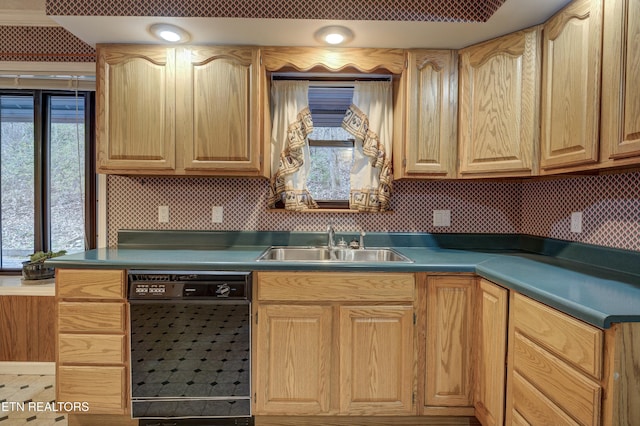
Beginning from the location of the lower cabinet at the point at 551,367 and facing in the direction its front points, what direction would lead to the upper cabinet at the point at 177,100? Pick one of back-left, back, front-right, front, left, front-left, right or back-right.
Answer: front-right

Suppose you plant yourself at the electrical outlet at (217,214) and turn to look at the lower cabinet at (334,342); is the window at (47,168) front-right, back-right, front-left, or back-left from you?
back-right

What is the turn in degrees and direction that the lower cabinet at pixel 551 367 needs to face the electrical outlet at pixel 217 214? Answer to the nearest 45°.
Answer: approximately 45° to its right

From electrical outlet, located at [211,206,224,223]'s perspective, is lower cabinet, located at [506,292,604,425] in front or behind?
in front

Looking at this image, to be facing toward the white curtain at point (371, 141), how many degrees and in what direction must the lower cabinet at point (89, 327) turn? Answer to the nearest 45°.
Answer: approximately 90° to its left

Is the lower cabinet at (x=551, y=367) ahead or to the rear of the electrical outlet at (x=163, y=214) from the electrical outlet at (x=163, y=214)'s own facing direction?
ahead

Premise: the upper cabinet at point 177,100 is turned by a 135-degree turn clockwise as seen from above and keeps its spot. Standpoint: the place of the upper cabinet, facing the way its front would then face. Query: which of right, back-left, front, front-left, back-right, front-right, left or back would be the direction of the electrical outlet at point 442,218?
back-right

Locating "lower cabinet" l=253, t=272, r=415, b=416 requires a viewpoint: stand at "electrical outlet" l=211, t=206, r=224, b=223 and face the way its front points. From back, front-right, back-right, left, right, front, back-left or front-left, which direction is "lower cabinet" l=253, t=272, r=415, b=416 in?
front-left
